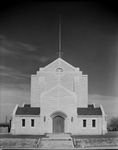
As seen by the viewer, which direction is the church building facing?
toward the camera

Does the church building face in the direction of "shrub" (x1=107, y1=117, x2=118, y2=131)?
no
